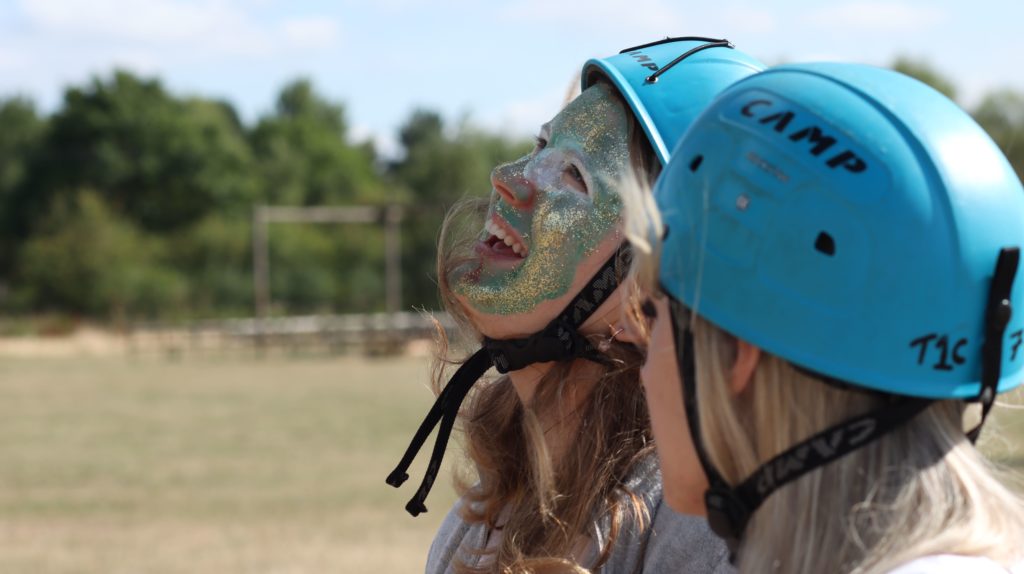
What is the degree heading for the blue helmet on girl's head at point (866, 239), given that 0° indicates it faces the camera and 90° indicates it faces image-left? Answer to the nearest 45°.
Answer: approximately 135°
